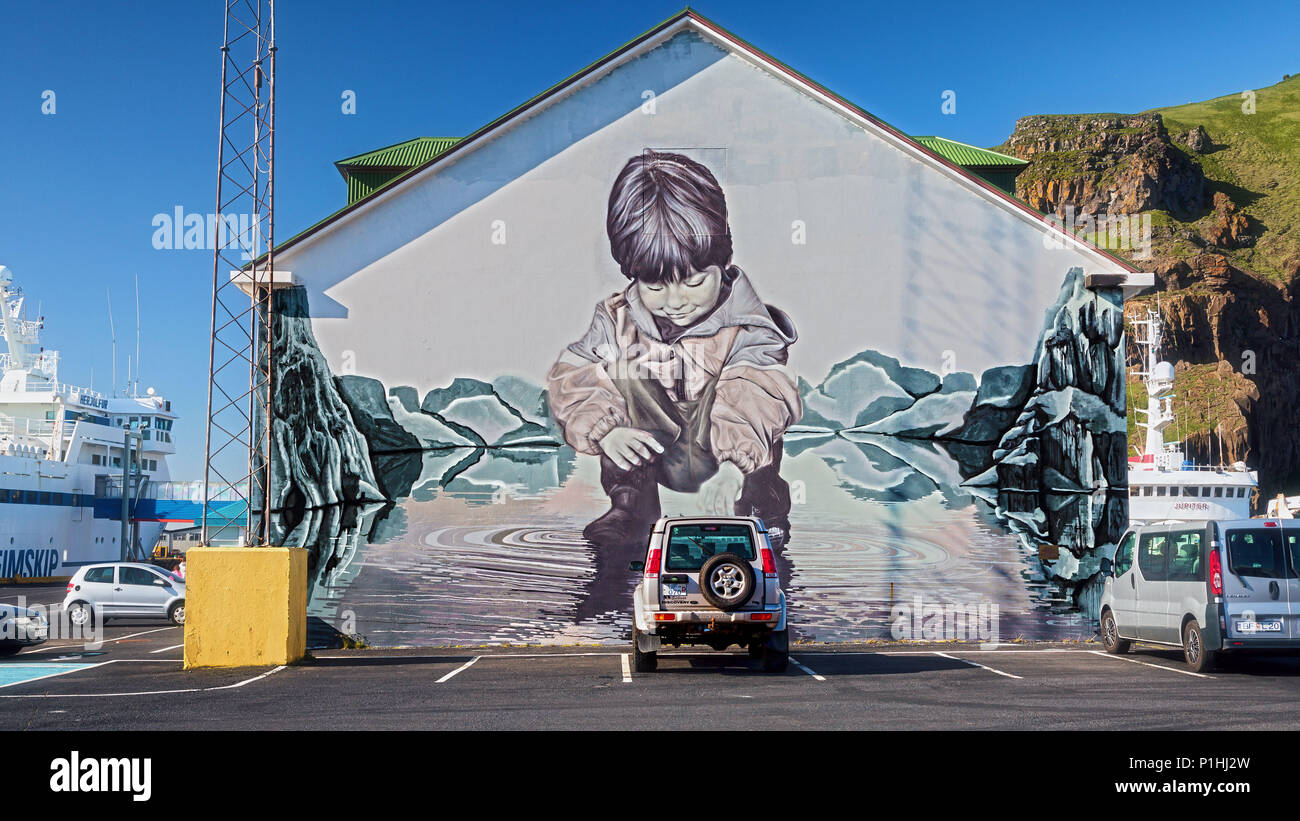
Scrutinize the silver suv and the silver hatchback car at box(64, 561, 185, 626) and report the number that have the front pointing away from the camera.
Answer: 1

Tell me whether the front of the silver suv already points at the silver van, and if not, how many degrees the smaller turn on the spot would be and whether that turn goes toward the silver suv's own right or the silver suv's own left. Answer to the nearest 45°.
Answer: approximately 90° to the silver suv's own right

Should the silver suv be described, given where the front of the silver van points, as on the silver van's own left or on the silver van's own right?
on the silver van's own left

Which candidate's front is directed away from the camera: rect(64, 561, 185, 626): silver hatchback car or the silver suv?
the silver suv

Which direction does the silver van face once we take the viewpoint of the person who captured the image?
facing away from the viewer and to the left of the viewer

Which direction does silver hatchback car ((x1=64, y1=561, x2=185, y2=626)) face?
to the viewer's right

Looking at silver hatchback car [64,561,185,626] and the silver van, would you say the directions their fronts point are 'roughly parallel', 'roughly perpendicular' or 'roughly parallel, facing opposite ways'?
roughly perpendicular

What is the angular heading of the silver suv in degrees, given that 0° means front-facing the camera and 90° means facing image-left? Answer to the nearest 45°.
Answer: approximately 180°
